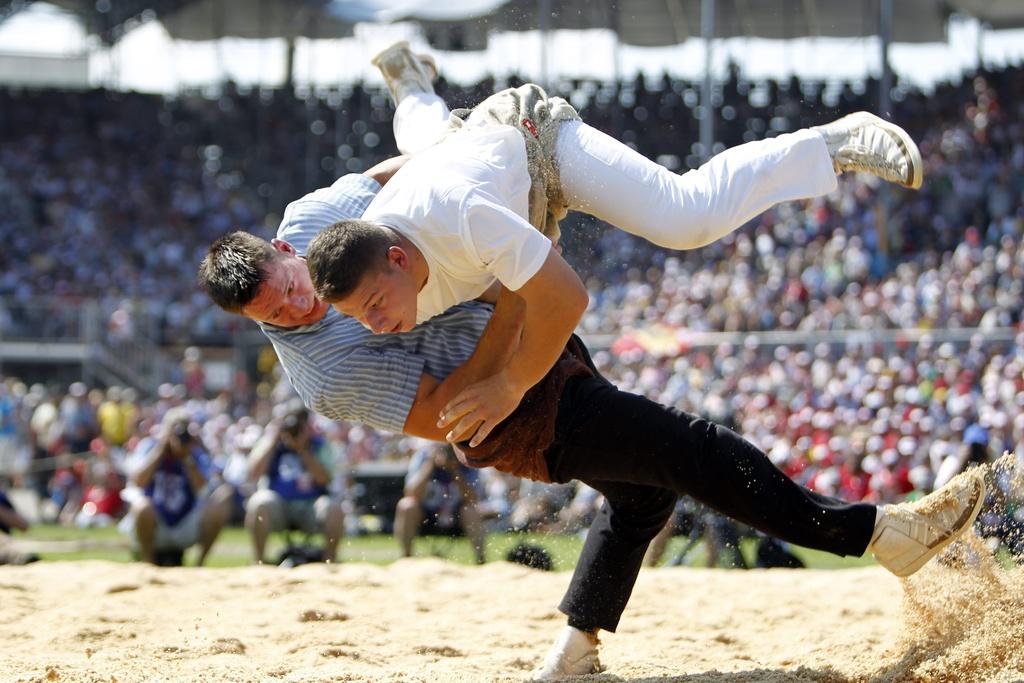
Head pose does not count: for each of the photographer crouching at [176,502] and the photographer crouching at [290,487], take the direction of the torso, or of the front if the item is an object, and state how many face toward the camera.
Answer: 2

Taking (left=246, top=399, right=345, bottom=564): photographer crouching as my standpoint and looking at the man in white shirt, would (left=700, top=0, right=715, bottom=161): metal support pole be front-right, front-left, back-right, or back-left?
back-left

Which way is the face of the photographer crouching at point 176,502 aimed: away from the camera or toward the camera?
toward the camera

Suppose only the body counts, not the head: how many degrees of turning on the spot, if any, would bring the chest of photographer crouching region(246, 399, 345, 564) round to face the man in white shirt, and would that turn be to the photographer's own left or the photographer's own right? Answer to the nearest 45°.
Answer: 0° — they already face them

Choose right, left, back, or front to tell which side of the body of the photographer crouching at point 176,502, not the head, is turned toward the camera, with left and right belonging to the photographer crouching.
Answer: front

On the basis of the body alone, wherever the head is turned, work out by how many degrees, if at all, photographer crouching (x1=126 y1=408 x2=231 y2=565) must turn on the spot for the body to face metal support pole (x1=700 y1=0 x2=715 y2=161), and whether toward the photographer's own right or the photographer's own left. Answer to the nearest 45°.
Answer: approximately 135° to the photographer's own left

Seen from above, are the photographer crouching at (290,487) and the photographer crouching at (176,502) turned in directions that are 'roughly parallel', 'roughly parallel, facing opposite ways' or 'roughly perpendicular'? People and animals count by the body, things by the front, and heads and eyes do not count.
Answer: roughly parallel

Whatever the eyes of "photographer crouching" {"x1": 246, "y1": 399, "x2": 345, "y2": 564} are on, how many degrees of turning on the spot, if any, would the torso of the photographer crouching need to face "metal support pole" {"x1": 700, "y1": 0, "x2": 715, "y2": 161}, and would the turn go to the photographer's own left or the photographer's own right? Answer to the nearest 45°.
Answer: approximately 135° to the photographer's own left

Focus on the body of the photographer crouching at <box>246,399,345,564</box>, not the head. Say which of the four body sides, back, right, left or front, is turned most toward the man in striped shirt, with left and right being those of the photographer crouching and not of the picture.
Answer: front

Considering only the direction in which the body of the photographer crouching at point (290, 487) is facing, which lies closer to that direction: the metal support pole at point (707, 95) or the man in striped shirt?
the man in striped shirt

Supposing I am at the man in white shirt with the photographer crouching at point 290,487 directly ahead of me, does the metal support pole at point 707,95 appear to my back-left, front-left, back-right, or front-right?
front-right

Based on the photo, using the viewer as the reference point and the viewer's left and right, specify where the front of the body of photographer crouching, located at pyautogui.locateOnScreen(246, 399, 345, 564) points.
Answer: facing the viewer

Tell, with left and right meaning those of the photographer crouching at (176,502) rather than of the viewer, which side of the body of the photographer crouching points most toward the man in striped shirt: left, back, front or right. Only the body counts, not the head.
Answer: front

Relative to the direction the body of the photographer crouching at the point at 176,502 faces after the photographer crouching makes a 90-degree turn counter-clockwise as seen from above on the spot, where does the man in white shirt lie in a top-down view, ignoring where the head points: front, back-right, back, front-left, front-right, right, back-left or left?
right
